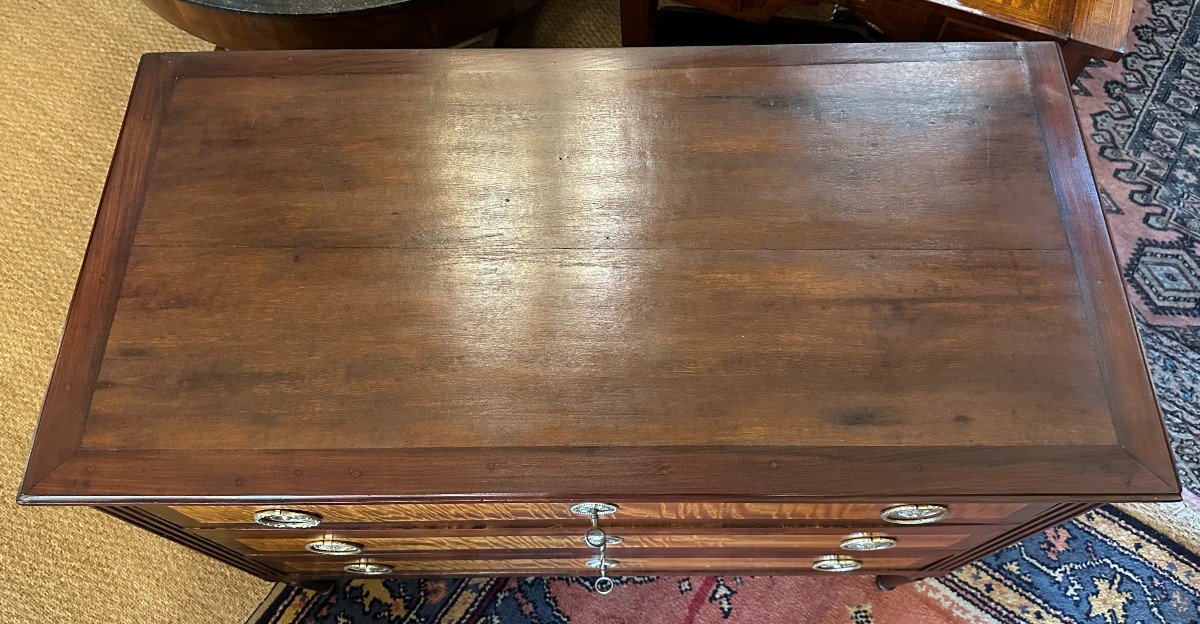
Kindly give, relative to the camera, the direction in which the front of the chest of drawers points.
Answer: facing the viewer

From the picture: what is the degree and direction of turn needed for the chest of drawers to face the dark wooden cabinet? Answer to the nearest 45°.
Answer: approximately 135° to its left
